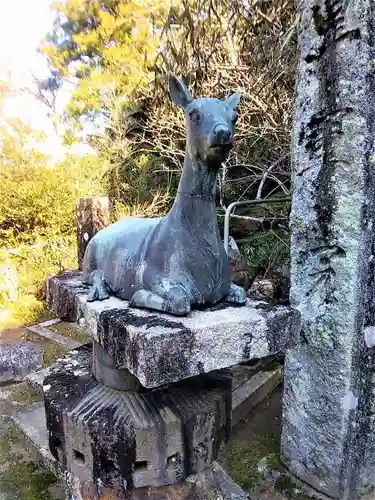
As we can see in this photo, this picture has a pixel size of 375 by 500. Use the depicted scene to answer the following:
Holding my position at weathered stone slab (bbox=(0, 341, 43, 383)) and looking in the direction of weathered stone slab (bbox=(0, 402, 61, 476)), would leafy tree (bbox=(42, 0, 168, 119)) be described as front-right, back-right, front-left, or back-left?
back-left

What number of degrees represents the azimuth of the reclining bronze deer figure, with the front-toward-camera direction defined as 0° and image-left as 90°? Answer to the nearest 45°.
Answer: approximately 315°

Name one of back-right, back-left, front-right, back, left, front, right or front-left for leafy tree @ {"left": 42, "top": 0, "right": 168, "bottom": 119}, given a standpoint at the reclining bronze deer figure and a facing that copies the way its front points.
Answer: back-left

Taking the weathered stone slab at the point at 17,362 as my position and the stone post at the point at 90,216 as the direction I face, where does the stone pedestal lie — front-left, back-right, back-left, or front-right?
back-right
